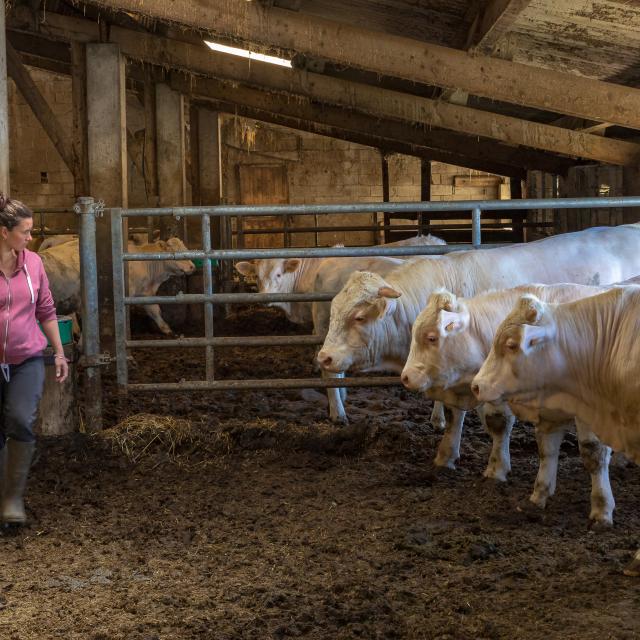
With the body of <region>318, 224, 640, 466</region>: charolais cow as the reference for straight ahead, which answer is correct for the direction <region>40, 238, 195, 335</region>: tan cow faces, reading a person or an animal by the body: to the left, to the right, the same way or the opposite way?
the opposite way

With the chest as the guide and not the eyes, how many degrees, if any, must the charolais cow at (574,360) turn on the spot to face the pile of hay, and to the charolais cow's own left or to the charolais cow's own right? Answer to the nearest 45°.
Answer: approximately 45° to the charolais cow's own right

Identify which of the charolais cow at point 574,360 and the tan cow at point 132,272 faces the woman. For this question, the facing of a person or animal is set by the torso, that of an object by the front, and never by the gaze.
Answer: the charolais cow

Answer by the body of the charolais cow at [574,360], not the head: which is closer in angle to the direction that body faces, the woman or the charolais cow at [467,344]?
the woman

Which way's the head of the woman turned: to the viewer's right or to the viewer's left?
to the viewer's right

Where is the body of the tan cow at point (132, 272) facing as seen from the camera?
to the viewer's right

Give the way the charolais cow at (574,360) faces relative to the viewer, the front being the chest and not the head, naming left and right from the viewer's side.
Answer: facing to the left of the viewer

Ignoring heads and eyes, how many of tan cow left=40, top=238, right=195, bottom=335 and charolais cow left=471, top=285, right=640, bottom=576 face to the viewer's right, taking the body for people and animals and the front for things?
1

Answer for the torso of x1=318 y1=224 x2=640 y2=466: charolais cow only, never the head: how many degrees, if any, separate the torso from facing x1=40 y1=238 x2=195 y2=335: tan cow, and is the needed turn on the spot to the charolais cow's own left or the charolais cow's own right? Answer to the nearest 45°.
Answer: approximately 45° to the charolais cow's own right

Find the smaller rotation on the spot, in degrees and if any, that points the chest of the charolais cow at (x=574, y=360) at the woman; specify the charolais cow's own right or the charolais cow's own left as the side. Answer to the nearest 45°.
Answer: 0° — it already faces them

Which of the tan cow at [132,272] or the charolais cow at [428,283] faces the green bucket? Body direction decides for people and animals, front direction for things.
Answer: the charolais cow

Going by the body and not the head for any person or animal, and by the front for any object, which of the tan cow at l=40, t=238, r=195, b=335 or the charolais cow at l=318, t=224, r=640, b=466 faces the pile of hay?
the charolais cow

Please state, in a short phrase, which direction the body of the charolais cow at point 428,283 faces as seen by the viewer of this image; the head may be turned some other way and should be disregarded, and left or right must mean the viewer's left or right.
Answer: facing to the left of the viewer

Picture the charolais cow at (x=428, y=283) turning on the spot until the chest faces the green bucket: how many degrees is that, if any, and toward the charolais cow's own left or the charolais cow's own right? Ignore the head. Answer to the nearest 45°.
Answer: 0° — it already faces it

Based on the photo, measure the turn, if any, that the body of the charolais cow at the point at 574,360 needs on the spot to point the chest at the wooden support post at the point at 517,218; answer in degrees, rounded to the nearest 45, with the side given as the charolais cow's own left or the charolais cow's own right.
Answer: approximately 90° to the charolais cow's own right

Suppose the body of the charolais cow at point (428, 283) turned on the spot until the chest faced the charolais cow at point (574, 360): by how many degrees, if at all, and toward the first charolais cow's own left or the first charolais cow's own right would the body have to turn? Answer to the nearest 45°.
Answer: approximately 135° to the first charolais cow's own left
